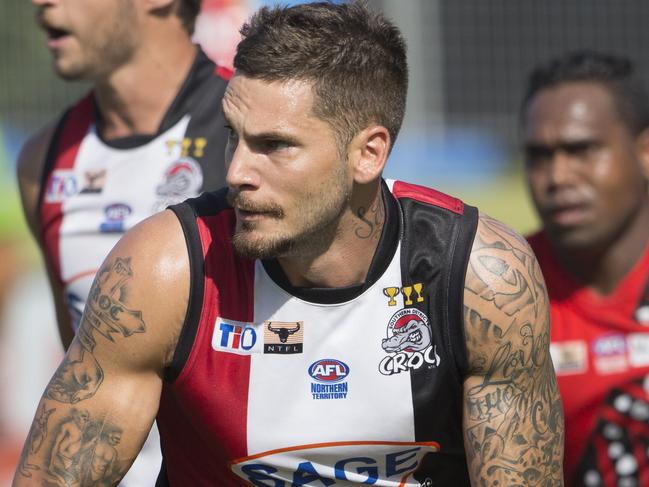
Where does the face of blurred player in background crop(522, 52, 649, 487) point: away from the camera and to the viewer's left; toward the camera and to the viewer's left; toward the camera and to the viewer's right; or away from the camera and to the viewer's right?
toward the camera and to the viewer's left

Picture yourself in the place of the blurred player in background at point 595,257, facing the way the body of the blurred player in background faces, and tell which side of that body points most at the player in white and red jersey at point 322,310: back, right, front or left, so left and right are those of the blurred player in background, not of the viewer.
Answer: front

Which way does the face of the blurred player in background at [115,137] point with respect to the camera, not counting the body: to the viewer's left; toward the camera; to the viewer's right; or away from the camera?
to the viewer's left

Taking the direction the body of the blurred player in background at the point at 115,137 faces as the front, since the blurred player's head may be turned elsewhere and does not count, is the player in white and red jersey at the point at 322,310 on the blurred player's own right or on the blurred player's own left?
on the blurred player's own left

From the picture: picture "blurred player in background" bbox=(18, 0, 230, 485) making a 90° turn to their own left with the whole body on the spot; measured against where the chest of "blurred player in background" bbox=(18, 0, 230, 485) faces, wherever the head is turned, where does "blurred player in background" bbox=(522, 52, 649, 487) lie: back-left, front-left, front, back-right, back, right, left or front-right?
front-left

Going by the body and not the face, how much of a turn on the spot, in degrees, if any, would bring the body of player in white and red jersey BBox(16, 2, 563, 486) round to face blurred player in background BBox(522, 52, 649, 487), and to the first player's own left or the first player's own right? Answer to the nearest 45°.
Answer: approximately 135° to the first player's own left

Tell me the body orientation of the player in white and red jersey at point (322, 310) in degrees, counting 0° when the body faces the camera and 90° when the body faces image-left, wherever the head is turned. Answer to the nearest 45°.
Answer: approximately 0°

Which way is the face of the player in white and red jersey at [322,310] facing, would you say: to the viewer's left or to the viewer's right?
to the viewer's left

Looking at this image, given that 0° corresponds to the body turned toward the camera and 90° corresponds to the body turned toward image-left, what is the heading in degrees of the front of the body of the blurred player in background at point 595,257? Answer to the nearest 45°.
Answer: approximately 45°

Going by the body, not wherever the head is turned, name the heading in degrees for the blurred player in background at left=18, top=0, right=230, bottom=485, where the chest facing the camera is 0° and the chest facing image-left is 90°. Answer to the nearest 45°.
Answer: approximately 45°

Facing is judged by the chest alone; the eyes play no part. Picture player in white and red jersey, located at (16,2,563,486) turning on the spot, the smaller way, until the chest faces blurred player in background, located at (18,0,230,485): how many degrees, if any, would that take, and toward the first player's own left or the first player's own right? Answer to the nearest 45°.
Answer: approximately 135° to the first player's own right
